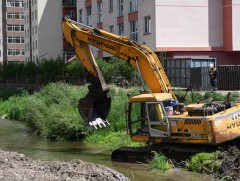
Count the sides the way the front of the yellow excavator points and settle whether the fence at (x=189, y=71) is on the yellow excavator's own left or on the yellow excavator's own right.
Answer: on the yellow excavator's own right

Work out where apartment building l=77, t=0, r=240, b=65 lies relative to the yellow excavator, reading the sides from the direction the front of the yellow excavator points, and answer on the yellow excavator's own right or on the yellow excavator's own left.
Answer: on the yellow excavator's own right

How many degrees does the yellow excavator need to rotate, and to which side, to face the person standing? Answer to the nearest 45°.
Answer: approximately 135° to its right

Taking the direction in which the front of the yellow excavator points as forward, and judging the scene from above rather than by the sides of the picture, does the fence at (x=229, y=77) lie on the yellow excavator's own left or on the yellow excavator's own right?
on the yellow excavator's own right

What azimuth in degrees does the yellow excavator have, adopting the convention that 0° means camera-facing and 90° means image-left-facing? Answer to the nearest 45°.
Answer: approximately 135°

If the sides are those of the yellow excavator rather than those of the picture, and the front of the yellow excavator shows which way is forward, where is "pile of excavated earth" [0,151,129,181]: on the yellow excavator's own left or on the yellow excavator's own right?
on the yellow excavator's own left
